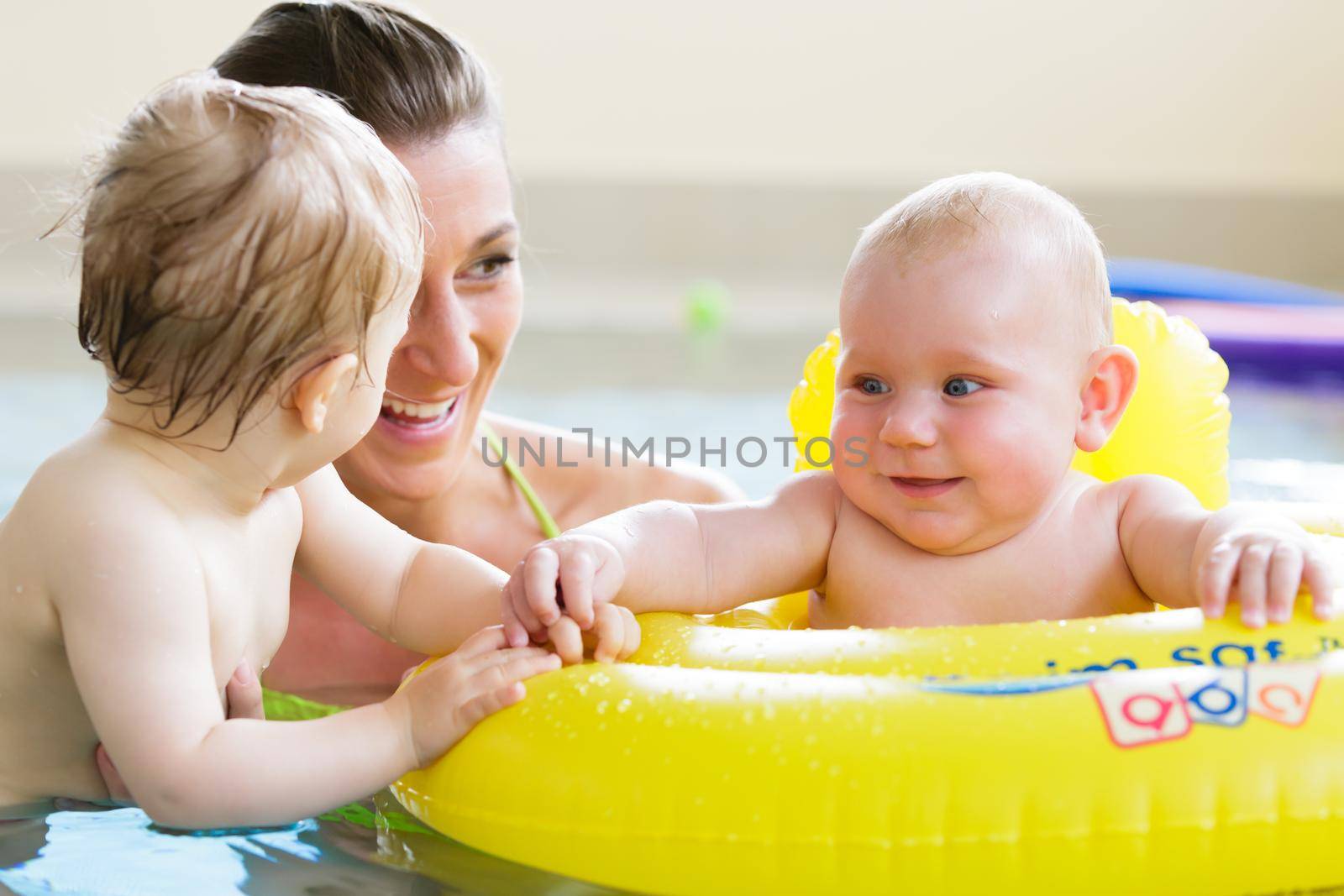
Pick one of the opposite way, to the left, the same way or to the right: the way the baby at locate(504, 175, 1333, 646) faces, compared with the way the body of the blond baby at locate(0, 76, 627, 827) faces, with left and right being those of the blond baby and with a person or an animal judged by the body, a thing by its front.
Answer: to the right

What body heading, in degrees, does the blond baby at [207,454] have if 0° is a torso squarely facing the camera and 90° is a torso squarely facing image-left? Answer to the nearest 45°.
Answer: approximately 270°

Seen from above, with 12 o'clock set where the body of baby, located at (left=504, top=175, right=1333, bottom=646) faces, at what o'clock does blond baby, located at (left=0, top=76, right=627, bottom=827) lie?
The blond baby is roughly at 2 o'clock from the baby.

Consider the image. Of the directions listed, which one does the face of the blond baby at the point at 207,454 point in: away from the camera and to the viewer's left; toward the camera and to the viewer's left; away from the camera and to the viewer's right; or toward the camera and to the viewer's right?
away from the camera and to the viewer's right

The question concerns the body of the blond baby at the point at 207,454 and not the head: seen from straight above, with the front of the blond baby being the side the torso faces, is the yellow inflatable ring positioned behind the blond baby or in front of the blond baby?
in front

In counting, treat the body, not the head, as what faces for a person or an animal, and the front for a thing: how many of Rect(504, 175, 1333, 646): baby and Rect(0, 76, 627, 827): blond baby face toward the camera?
1

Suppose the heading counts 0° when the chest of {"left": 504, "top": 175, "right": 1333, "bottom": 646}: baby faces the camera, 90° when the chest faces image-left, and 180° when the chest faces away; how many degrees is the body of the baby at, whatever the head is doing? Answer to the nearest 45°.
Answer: approximately 0°
